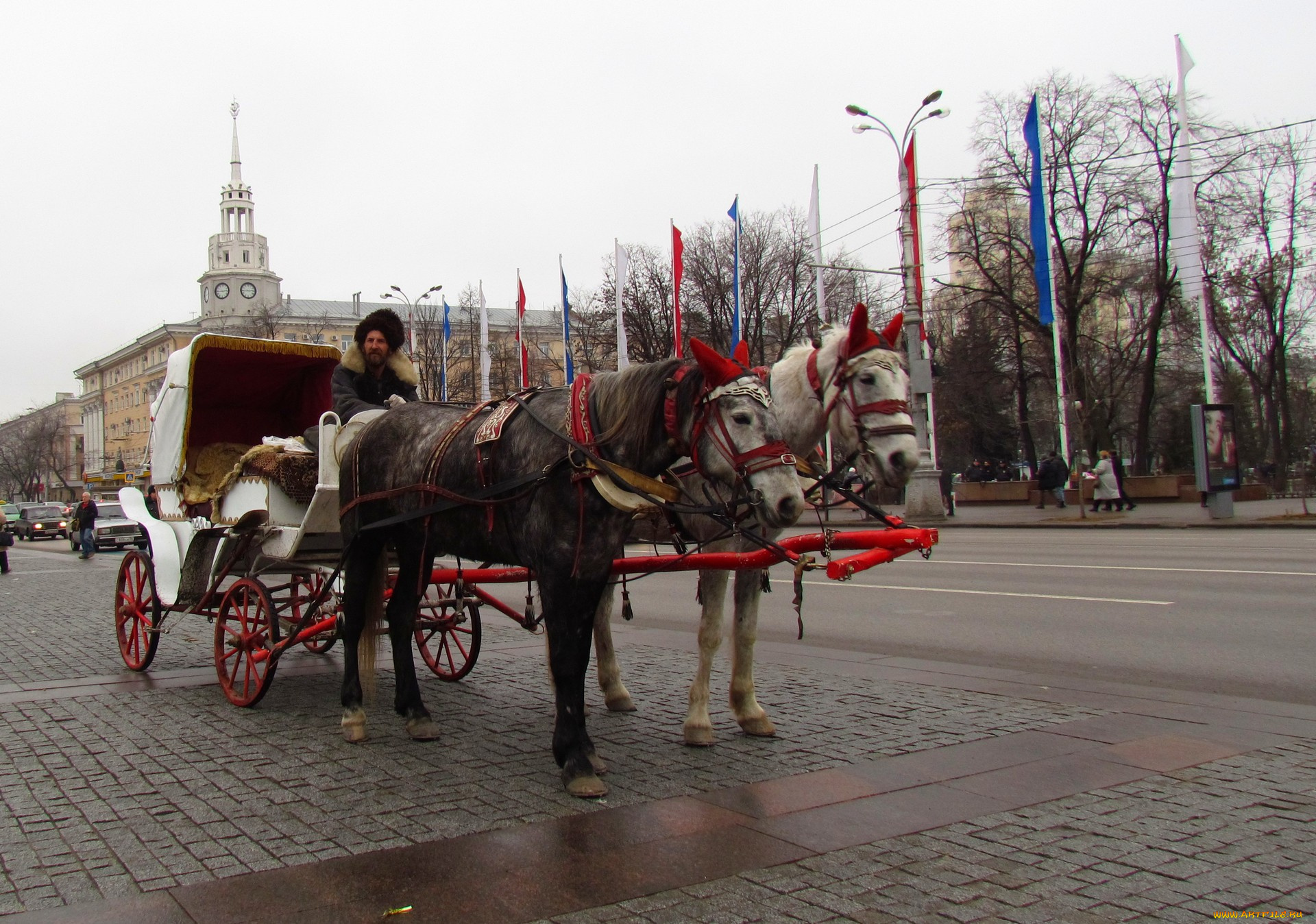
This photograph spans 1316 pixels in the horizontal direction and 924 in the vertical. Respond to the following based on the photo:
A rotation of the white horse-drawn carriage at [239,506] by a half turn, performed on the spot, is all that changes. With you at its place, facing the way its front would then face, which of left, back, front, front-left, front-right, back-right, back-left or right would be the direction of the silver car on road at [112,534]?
front-right

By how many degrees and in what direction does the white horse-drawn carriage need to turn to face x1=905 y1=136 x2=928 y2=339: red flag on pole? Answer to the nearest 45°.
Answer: approximately 90° to its left

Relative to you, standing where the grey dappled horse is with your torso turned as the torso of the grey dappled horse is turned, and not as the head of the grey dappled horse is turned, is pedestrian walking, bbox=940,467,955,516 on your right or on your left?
on your left

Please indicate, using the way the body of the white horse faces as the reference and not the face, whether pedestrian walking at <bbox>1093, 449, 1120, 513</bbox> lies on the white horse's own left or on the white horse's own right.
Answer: on the white horse's own left

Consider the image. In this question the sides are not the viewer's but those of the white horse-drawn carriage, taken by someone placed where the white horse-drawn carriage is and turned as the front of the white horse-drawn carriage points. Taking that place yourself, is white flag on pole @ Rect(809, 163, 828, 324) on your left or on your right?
on your left

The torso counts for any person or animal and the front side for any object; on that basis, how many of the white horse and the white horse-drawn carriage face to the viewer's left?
0

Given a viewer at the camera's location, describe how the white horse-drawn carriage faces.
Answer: facing the viewer and to the right of the viewer

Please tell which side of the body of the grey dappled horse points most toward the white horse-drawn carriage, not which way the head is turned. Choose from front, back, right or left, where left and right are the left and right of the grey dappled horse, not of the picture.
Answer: back

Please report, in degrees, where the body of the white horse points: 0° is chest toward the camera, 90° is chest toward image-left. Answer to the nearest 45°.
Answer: approximately 315°

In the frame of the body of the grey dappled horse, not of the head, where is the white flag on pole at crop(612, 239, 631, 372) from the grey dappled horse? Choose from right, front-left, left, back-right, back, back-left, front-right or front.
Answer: back-left

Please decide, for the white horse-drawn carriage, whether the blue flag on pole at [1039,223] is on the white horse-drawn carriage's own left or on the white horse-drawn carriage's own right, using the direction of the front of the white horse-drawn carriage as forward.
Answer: on the white horse-drawn carriage's own left
